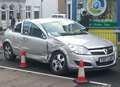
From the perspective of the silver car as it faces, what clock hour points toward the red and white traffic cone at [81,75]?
The red and white traffic cone is roughly at 1 o'clock from the silver car.

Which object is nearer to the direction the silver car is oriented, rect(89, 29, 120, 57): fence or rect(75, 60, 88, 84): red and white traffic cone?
the red and white traffic cone

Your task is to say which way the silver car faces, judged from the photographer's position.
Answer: facing the viewer and to the right of the viewer

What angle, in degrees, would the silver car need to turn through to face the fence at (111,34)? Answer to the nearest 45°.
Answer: approximately 90° to its left
